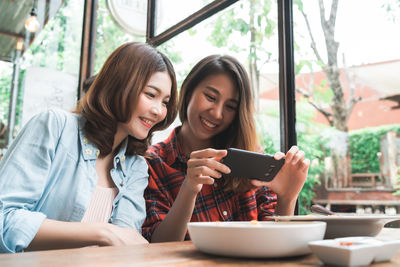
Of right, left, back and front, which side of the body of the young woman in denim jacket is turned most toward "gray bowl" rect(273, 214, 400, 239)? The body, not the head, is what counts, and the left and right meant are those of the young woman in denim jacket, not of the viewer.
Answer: front

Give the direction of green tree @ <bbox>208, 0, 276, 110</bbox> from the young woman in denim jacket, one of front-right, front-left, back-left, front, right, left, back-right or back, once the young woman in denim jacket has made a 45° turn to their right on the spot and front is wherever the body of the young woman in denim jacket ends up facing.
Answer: back-left

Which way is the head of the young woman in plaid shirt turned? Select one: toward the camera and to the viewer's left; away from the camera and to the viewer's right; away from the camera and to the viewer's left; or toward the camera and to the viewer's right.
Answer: toward the camera and to the viewer's right
